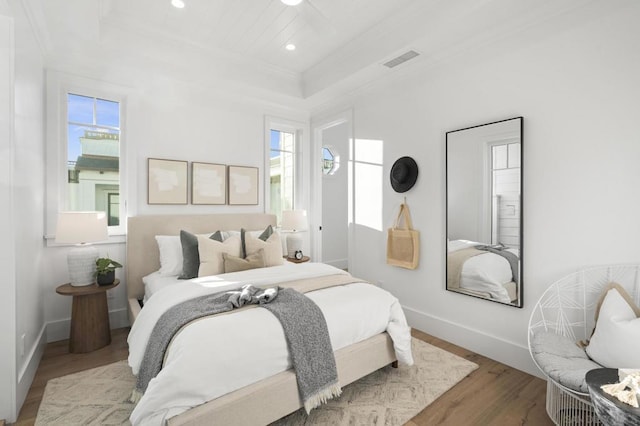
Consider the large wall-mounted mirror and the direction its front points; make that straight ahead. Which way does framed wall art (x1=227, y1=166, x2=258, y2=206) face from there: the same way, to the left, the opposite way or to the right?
to the left

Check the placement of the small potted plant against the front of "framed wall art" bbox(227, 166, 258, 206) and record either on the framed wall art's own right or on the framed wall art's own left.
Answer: on the framed wall art's own right

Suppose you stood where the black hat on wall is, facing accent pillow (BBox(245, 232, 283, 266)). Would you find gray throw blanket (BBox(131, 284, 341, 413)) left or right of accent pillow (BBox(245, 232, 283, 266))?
left

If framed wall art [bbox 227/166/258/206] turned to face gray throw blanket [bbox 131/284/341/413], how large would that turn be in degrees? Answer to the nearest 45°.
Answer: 0° — it already faces it

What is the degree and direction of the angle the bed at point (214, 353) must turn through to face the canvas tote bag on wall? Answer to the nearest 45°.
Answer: approximately 90° to its left

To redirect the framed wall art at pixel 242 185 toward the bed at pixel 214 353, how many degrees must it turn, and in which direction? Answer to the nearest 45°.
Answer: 0° — it already faces it

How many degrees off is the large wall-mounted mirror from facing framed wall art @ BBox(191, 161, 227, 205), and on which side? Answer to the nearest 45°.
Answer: approximately 45° to its right

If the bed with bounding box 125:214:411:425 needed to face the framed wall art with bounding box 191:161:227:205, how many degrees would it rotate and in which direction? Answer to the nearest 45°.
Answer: approximately 135° to its left

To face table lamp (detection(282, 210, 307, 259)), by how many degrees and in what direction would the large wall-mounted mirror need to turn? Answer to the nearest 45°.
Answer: approximately 45° to its right

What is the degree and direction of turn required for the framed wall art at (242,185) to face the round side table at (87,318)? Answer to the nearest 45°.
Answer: approximately 45° to its right

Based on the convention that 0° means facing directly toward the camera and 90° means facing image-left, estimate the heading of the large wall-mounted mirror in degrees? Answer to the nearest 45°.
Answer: approximately 45°

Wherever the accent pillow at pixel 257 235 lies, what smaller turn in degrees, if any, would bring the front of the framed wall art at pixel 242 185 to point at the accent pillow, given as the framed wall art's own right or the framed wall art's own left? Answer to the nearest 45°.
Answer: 0° — it already faces it
